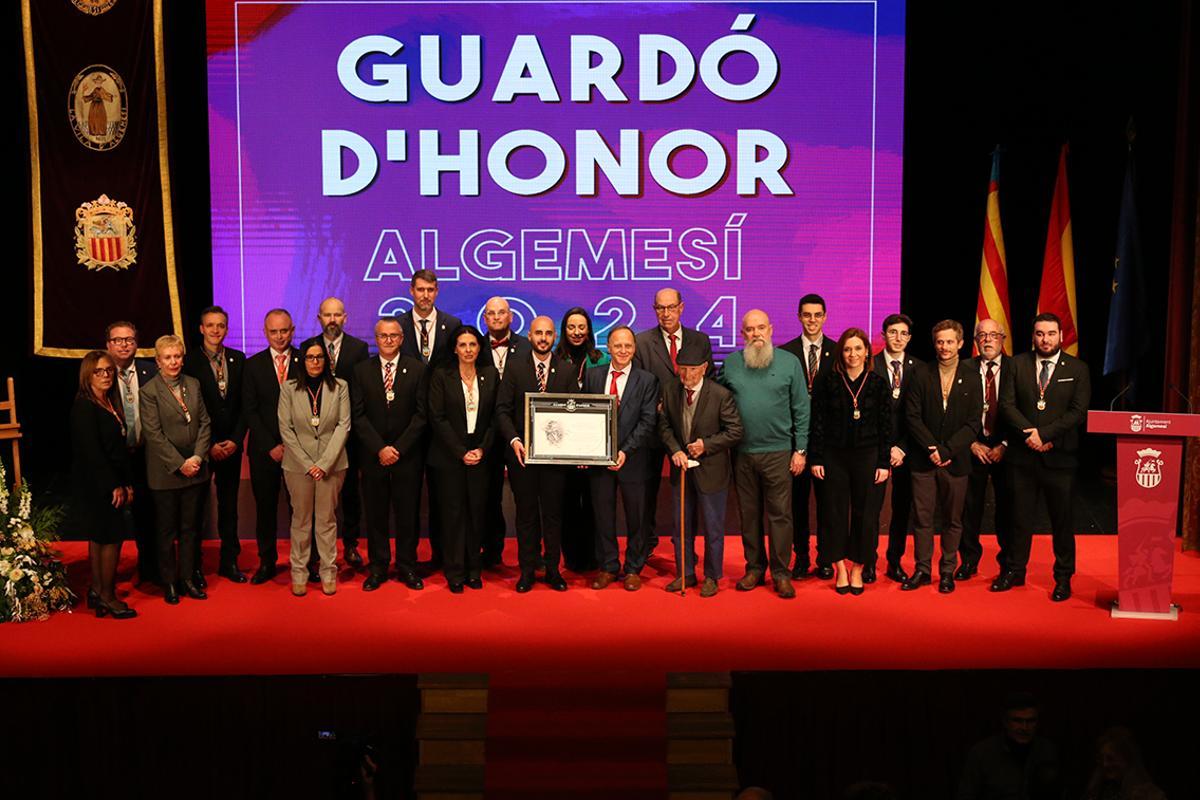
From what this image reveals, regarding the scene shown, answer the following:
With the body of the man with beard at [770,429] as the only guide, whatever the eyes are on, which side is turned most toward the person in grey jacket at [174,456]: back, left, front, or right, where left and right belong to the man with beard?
right

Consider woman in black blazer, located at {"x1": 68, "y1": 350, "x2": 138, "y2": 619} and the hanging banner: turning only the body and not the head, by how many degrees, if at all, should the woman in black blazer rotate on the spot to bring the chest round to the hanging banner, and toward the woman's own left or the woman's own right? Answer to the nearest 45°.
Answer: approximately 135° to the woman's own left

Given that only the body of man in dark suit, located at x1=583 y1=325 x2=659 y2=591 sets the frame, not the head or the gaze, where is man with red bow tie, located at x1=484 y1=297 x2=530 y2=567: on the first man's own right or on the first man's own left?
on the first man's own right

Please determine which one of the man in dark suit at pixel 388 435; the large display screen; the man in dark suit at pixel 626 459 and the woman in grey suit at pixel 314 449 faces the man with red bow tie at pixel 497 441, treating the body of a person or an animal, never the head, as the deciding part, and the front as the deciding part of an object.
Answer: the large display screen

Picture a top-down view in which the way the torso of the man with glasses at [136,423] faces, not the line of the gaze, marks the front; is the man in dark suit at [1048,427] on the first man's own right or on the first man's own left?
on the first man's own left

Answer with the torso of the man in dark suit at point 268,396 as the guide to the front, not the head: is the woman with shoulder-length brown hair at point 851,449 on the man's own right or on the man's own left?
on the man's own left

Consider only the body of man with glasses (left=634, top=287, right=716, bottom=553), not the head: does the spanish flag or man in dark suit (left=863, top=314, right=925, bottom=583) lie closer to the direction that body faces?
the man in dark suit

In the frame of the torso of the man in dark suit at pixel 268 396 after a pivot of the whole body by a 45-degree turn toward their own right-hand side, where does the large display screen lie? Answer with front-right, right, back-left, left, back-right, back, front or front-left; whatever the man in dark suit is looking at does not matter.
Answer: back
